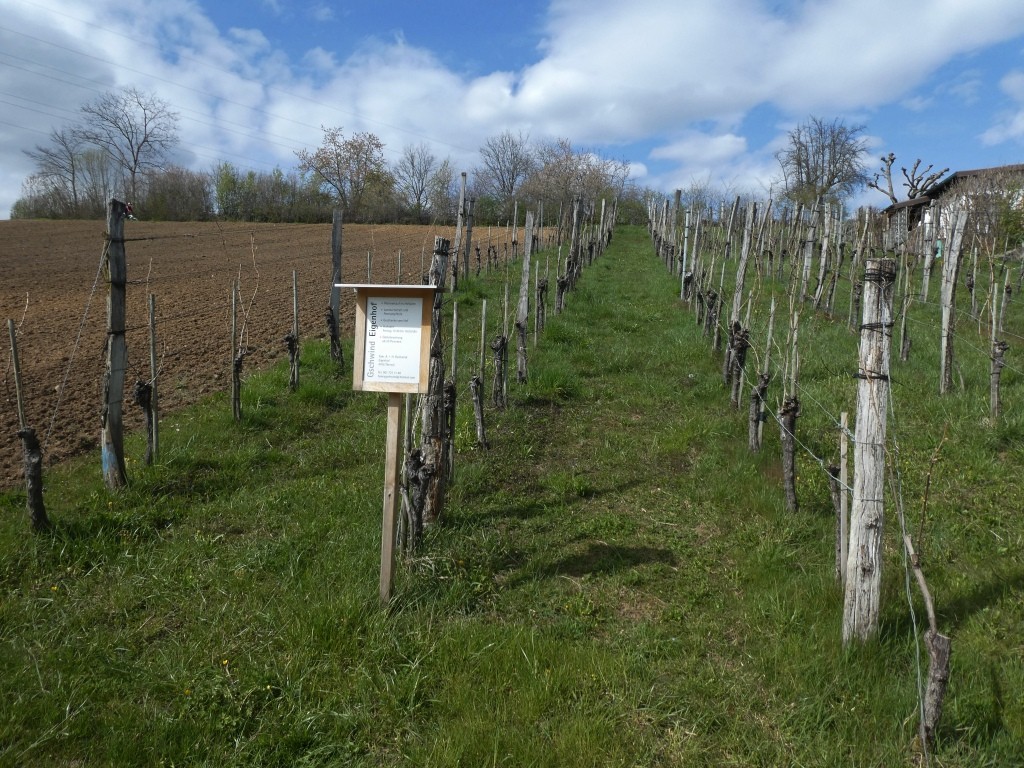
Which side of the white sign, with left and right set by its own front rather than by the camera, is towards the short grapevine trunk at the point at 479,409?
back

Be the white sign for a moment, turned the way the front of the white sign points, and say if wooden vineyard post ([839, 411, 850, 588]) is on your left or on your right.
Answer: on your left

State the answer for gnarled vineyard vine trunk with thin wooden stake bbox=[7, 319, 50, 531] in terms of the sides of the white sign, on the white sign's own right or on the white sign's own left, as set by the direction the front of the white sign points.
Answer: on the white sign's own right

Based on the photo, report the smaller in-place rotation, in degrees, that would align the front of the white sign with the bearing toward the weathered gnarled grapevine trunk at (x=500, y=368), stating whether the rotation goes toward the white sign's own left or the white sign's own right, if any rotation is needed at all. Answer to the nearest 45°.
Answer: approximately 180°

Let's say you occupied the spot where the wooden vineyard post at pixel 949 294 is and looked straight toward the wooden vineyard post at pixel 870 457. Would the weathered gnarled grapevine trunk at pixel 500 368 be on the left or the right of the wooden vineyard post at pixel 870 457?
right

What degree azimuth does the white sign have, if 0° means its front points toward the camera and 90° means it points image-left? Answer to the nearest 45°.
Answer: approximately 0°

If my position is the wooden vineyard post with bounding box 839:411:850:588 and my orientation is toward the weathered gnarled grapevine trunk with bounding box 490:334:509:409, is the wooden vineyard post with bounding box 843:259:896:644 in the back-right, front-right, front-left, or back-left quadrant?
back-left

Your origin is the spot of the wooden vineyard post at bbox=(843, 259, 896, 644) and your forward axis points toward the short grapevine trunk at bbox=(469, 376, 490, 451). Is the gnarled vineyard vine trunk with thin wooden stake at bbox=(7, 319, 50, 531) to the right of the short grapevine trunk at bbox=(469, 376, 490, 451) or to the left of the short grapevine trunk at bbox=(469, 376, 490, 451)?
left

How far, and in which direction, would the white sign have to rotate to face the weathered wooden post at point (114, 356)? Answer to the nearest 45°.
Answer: approximately 135° to its right

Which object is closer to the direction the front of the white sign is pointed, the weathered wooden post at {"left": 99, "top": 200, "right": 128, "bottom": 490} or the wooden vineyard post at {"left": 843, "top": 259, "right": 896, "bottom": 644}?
the wooden vineyard post
